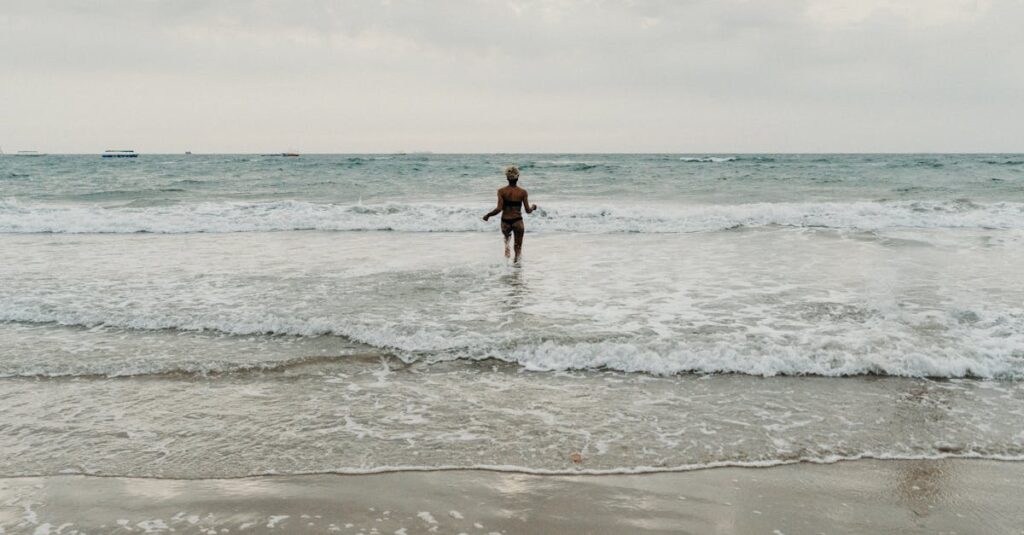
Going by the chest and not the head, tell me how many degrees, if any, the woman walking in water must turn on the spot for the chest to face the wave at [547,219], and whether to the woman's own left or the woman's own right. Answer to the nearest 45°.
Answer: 0° — they already face it

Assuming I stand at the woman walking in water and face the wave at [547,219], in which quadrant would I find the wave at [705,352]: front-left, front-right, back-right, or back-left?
back-right

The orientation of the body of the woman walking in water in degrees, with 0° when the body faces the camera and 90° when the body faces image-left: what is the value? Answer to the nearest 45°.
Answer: approximately 180°

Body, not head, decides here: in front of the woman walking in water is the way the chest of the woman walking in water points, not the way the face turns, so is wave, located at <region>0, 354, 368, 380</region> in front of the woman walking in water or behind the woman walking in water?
behind

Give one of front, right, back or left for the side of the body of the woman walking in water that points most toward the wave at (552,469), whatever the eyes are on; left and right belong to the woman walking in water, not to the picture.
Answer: back

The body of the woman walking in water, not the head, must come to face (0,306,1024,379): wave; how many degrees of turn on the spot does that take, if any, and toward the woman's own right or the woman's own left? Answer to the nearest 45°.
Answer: approximately 180°
